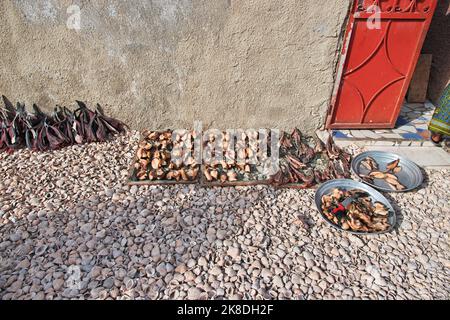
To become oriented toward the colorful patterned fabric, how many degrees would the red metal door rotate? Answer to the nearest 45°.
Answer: approximately 90° to its left

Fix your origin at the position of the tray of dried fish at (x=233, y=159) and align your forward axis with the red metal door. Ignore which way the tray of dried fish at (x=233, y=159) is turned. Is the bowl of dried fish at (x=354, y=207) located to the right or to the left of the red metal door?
right

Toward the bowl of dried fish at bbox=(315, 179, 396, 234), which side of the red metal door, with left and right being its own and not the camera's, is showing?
front

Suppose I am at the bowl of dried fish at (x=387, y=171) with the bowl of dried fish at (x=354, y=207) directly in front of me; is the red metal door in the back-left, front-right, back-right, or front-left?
back-right

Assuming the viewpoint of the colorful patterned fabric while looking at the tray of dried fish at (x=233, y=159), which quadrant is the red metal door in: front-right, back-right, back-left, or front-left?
front-right

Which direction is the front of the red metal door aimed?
toward the camera

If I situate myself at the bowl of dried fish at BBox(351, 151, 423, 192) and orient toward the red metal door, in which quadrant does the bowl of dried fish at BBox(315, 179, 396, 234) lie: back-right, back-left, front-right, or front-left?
back-left

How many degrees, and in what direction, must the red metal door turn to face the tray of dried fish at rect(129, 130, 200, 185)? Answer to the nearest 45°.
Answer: approximately 45° to its right

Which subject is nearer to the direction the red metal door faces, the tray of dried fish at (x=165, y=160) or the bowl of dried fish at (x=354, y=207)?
the bowl of dried fish

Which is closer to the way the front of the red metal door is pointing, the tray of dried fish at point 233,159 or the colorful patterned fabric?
the tray of dried fish

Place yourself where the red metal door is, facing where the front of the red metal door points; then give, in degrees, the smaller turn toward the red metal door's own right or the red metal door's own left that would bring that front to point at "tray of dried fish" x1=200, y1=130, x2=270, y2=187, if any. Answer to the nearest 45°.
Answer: approximately 45° to the red metal door's own right

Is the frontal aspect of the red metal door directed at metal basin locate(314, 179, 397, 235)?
yes
